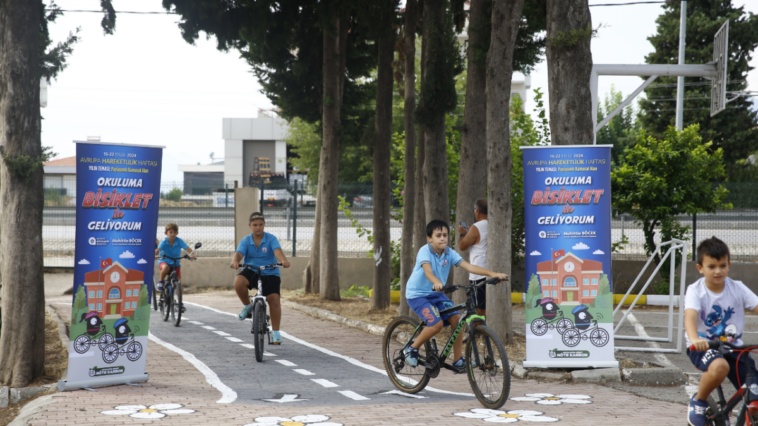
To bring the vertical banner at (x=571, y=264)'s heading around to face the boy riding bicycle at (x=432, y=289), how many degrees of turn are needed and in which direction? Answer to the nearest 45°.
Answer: approximately 45° to its right

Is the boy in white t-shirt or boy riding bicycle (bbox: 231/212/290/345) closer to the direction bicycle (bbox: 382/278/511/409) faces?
the boy in white t-shirt

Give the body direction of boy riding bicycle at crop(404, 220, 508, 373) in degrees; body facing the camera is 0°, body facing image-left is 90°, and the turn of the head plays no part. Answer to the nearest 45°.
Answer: approximately 315°

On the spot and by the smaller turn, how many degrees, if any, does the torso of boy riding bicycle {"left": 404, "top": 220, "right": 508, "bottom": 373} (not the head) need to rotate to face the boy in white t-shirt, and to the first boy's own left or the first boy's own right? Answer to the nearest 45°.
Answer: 0° — they already face them

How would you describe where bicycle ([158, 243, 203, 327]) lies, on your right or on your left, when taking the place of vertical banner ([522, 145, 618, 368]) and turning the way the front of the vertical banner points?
on your right

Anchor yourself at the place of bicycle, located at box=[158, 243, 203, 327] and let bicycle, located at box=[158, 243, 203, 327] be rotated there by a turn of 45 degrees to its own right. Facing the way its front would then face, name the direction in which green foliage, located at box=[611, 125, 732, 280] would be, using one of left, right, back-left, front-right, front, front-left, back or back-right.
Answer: back-left

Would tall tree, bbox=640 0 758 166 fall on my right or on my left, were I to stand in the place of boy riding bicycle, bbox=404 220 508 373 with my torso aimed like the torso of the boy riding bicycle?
on my left
